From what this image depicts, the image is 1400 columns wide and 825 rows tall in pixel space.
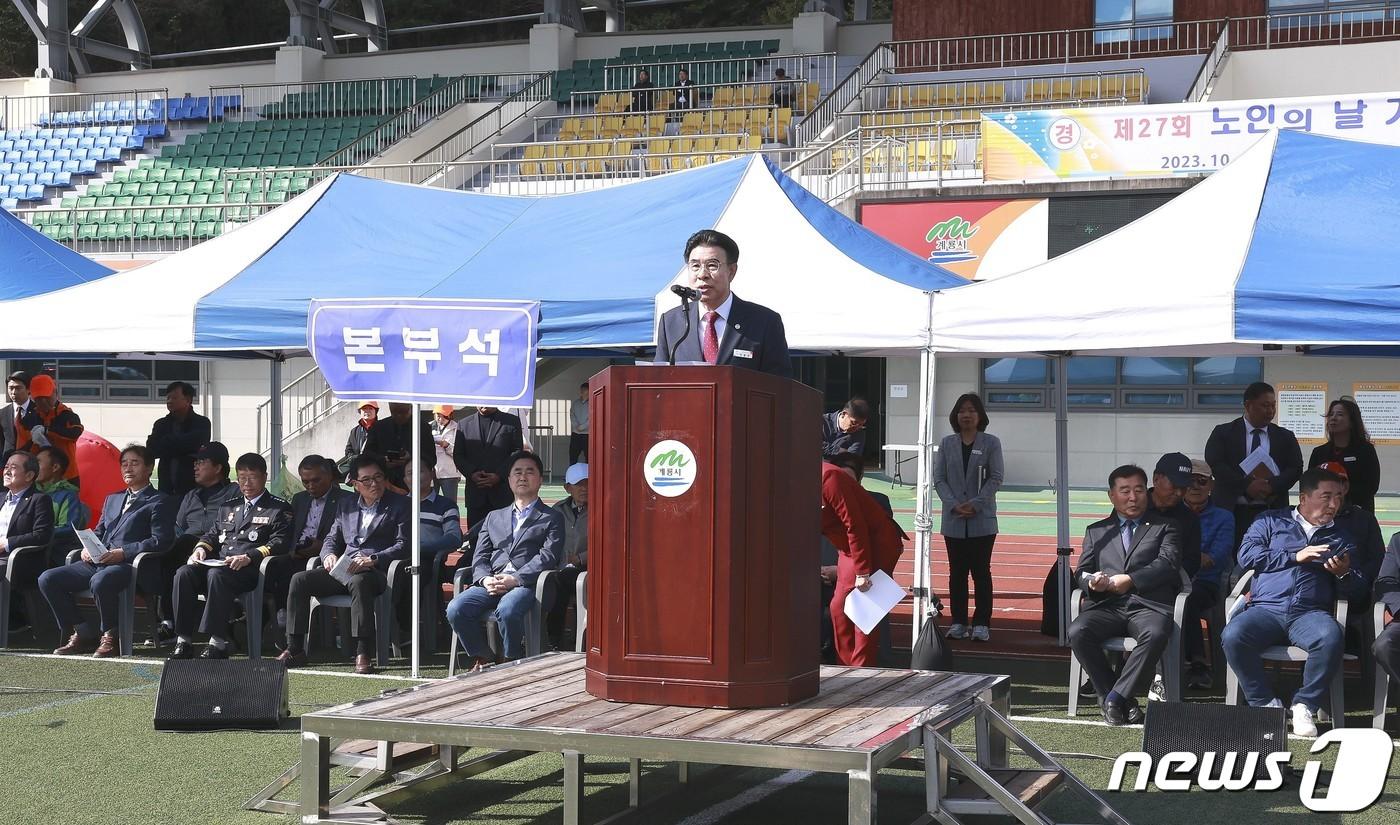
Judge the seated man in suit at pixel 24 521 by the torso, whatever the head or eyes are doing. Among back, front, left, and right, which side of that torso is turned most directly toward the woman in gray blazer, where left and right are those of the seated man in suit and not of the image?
left

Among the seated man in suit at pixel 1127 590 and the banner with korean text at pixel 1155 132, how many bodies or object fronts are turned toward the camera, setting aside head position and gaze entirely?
2

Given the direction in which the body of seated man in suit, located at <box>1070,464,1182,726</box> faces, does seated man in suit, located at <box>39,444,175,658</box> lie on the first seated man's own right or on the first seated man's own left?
on the first seated man's own right

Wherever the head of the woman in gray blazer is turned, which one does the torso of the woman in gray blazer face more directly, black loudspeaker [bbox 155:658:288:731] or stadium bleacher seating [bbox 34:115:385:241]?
the black loudspeaker

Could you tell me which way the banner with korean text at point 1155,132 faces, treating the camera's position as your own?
facing the viewer

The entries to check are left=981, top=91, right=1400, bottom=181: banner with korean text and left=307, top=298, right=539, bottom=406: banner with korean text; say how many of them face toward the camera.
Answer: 2

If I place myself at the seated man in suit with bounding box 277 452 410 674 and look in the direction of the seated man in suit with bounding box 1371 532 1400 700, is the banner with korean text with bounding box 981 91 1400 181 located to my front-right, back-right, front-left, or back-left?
front-left

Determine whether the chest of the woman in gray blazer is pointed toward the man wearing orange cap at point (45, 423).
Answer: no

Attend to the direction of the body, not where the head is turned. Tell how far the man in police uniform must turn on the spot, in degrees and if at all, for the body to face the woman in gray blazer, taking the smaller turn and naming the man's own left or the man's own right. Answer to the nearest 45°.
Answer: approximately 135° to the man's own left

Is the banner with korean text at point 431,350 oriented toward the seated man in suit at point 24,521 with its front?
no

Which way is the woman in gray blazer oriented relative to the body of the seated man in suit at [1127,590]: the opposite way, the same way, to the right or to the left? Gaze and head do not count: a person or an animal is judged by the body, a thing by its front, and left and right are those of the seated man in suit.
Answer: the same way

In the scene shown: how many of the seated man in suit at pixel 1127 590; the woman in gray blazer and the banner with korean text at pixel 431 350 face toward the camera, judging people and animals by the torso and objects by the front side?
3

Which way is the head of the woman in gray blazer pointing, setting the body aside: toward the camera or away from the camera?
toward the camera

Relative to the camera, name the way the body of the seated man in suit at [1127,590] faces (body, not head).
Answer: toward the camera

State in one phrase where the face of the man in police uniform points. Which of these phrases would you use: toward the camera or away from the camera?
toward the camera

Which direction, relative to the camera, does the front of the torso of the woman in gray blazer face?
toward the camera

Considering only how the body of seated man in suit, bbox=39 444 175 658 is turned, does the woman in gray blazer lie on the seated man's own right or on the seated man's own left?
on the seated man's own left

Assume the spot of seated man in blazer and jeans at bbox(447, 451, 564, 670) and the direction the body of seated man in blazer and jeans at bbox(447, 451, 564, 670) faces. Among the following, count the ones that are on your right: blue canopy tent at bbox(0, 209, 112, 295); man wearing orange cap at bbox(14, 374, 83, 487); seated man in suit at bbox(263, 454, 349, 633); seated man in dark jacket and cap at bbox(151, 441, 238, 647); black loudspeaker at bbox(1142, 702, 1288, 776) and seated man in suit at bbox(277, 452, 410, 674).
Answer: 5

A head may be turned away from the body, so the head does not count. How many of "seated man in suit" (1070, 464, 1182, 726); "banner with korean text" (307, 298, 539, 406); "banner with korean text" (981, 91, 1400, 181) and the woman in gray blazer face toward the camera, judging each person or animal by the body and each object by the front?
4

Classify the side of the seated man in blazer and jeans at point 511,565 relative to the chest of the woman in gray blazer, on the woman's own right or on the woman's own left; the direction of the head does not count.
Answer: on the woman's own right
